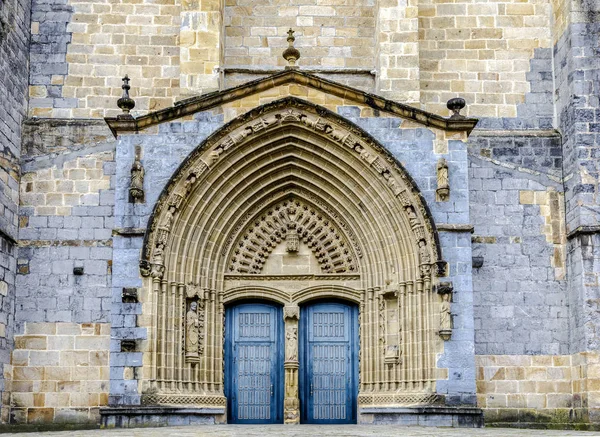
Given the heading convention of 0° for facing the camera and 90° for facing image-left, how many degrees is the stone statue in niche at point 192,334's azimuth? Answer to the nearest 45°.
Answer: approximately 315°

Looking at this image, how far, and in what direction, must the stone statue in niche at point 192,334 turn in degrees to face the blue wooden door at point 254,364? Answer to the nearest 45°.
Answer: approximately 90° to its left

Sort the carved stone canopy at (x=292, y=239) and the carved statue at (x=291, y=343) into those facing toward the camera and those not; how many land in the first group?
2

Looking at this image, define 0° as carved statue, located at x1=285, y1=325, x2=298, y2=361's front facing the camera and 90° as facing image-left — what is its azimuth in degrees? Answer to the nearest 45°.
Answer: approximately 0°

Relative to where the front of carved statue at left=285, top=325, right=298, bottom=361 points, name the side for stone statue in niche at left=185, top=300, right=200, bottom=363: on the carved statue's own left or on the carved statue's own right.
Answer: on the carved statue's own right
